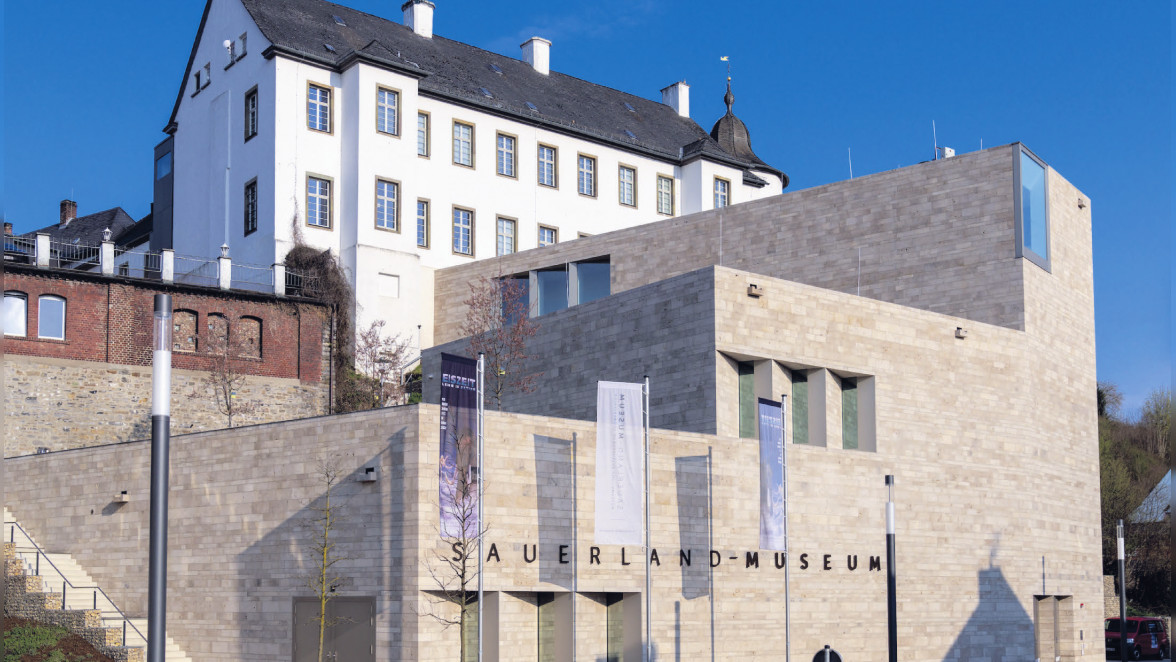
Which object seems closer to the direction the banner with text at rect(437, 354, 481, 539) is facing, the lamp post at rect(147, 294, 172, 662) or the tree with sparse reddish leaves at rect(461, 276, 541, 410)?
the lamp post

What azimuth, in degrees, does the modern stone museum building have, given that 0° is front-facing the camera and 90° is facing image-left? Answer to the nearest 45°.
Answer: approximately 315°

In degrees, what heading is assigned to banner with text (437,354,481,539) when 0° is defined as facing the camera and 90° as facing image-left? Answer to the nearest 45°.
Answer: approximately 0°

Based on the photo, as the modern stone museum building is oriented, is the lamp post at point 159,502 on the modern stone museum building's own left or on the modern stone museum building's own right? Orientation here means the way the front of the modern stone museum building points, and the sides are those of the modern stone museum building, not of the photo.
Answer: on the modern stone museum building's own right

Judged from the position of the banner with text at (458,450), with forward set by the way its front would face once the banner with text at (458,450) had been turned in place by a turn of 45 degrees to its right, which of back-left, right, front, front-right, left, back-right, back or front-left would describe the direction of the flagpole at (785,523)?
back

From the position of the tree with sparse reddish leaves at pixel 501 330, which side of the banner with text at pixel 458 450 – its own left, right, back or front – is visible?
back

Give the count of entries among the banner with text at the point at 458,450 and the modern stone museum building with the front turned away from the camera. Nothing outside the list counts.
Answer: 0

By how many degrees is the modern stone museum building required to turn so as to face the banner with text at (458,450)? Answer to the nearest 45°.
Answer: approximately 90° to its right
